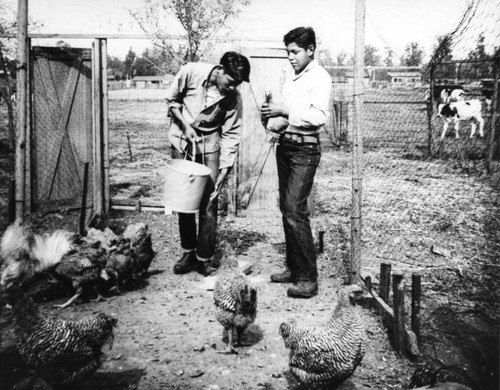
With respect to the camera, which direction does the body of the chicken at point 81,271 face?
to the viewer's right

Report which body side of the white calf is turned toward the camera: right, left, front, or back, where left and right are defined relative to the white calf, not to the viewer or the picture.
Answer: left

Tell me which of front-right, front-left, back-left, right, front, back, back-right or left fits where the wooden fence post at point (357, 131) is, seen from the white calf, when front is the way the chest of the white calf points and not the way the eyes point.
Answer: left

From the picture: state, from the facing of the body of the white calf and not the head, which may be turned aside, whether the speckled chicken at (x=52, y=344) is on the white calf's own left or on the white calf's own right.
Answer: on the white calf's own left
